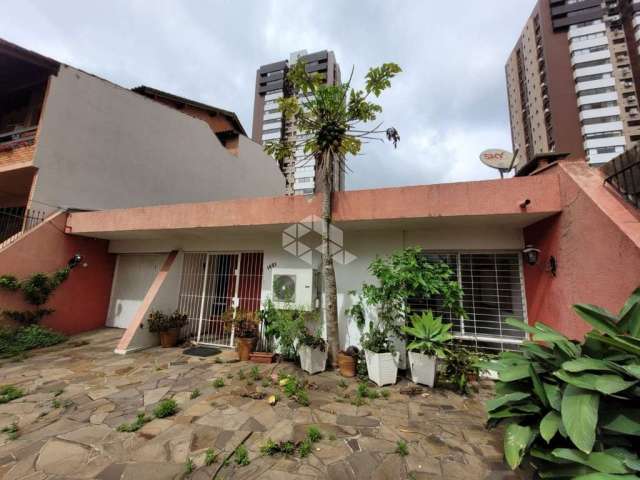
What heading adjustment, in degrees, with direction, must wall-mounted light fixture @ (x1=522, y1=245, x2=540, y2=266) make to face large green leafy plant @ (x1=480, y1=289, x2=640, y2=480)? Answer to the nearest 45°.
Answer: approximately 45° to its left

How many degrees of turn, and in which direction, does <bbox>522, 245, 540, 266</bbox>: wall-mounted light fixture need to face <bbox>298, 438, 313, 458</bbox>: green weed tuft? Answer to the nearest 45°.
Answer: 0° — it already faces it

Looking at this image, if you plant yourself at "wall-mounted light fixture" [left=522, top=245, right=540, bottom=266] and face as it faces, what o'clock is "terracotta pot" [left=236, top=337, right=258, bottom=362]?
The terracotta pot is roughly at 1 o'clock from the wall-mounted light fixture.

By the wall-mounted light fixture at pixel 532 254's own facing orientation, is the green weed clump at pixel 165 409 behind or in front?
in front

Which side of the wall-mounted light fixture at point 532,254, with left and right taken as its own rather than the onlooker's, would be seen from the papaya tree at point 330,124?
front

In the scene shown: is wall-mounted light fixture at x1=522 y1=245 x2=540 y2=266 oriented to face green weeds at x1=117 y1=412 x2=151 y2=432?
yes

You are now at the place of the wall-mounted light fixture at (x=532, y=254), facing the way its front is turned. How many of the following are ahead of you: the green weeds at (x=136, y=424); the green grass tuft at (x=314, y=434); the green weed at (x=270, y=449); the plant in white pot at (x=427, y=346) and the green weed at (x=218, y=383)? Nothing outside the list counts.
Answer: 5

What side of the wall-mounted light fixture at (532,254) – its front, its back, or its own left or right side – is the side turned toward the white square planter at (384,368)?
front

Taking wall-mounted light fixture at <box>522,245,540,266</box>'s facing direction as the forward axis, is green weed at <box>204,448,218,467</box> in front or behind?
in front

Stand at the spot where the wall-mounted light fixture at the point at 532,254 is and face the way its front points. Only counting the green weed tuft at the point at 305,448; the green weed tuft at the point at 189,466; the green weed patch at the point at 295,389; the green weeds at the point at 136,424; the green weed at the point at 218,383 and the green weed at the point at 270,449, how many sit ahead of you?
6

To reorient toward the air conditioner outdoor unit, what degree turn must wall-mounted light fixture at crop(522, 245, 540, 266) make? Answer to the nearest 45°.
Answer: approximately 45° to its right

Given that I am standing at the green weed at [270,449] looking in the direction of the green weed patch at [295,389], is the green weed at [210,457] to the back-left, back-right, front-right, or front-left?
back-left

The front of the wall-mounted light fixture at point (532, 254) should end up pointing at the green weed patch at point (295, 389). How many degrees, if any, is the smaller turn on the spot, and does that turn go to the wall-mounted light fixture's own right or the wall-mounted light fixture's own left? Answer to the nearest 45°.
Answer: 0° — it already faces it

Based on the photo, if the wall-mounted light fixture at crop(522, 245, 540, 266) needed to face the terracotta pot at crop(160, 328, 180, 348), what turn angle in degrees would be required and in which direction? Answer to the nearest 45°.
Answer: approximately 45° to its right

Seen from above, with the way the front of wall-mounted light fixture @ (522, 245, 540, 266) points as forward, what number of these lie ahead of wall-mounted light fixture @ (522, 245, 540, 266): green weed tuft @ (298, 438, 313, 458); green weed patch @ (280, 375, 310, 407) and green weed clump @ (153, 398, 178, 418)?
3
